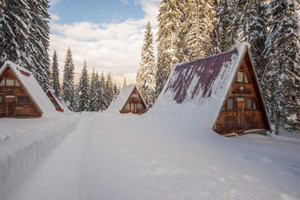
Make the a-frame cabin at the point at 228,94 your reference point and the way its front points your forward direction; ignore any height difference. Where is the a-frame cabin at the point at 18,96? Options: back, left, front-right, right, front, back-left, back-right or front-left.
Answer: back-right

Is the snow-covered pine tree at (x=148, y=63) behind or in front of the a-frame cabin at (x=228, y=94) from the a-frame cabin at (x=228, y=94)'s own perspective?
behind

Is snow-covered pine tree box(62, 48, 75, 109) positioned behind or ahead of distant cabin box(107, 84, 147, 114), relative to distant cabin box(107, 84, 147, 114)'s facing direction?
behind

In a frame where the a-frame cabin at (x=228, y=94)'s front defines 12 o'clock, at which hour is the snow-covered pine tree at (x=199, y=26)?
The snow-covered pine tree is roughly at 7 o'clock from the a-frame cabin.

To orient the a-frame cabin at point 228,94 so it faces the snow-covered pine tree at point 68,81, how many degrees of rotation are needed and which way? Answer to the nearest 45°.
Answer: approximately 180°

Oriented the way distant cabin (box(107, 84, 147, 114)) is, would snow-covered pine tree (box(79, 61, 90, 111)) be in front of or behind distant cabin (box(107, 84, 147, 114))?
behind

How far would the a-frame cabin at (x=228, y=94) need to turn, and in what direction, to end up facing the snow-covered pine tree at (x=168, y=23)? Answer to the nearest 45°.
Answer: approximately 180°

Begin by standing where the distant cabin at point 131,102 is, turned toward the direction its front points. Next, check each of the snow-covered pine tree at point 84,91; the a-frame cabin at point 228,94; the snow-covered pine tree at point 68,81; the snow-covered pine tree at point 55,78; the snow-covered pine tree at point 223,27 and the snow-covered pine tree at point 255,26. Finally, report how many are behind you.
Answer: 3

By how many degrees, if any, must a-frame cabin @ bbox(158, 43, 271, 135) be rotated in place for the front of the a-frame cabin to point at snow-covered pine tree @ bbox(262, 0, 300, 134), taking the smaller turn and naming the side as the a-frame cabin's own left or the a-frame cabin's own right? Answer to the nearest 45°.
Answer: approximately 90° to the a-frame cabin's own left

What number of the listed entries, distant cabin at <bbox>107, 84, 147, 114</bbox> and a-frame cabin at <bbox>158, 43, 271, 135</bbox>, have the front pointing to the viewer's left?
0

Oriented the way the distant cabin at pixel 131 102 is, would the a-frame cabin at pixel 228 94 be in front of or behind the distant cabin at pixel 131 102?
in front
